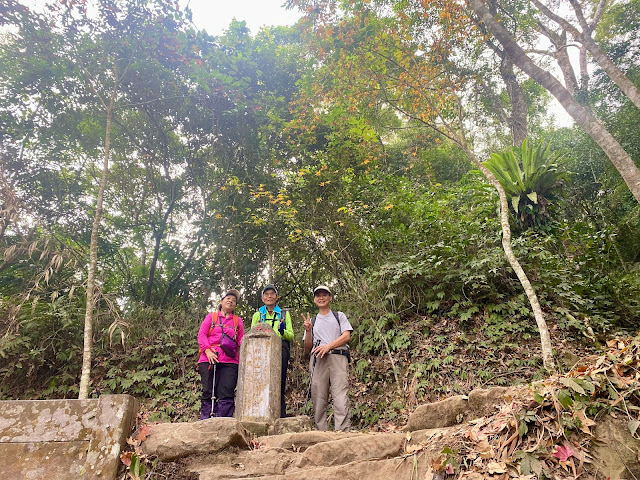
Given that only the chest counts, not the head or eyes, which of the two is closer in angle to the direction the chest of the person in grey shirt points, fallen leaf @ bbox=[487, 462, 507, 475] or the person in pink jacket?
the fallen leaf

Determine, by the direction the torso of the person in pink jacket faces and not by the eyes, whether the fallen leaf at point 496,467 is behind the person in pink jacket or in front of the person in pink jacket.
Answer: in front

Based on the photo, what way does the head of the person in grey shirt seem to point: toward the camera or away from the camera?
toward the camera

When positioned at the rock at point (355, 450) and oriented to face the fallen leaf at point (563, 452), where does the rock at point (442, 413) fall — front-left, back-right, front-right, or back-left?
front-left

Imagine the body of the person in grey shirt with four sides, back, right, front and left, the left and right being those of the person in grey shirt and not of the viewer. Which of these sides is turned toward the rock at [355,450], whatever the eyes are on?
front

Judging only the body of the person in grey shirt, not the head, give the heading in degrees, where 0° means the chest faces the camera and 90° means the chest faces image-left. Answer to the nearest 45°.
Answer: approximately 0°

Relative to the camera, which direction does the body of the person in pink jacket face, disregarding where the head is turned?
toward the camera

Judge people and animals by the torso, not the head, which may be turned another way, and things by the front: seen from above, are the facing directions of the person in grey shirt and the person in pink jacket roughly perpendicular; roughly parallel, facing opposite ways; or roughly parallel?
roughly parallel

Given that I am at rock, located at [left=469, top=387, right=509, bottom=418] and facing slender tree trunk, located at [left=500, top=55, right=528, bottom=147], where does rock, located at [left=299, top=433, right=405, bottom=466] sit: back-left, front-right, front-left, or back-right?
back-left

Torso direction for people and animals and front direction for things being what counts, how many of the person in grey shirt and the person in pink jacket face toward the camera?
2

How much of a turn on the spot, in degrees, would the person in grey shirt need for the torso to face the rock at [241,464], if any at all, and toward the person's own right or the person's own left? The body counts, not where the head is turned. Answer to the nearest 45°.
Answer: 0° — they already face it

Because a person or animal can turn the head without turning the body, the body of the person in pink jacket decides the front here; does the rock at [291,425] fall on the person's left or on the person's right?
on the person's left
